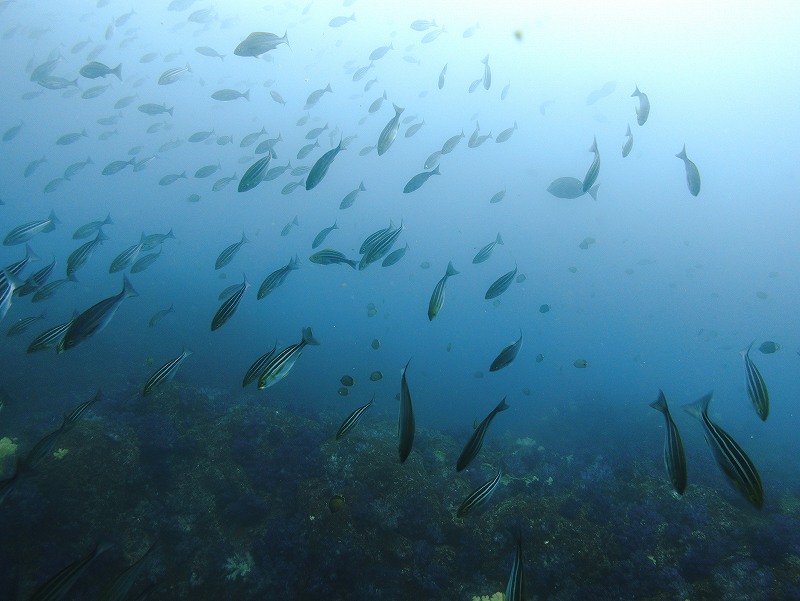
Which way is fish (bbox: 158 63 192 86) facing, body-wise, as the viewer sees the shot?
to the viewer's left

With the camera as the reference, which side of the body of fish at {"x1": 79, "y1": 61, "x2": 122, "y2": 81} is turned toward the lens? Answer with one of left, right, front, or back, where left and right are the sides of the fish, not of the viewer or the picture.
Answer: left

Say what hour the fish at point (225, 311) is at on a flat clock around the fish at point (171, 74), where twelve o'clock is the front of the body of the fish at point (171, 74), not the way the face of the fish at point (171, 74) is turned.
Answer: the fish at point (225, 311) is roughly at 9 o'clock from the fish at point (171, 74).

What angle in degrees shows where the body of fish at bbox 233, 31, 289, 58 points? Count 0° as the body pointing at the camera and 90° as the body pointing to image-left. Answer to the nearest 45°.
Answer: approximately 90°
